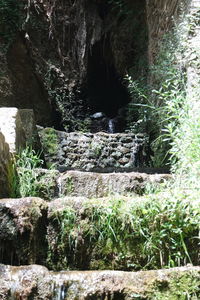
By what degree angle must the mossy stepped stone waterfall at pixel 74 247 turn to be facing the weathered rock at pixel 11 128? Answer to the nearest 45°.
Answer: approximately 135° to its right

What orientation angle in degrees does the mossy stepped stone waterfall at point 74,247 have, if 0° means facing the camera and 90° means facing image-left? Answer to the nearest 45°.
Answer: approximately 0°

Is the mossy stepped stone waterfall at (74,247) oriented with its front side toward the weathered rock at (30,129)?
no
